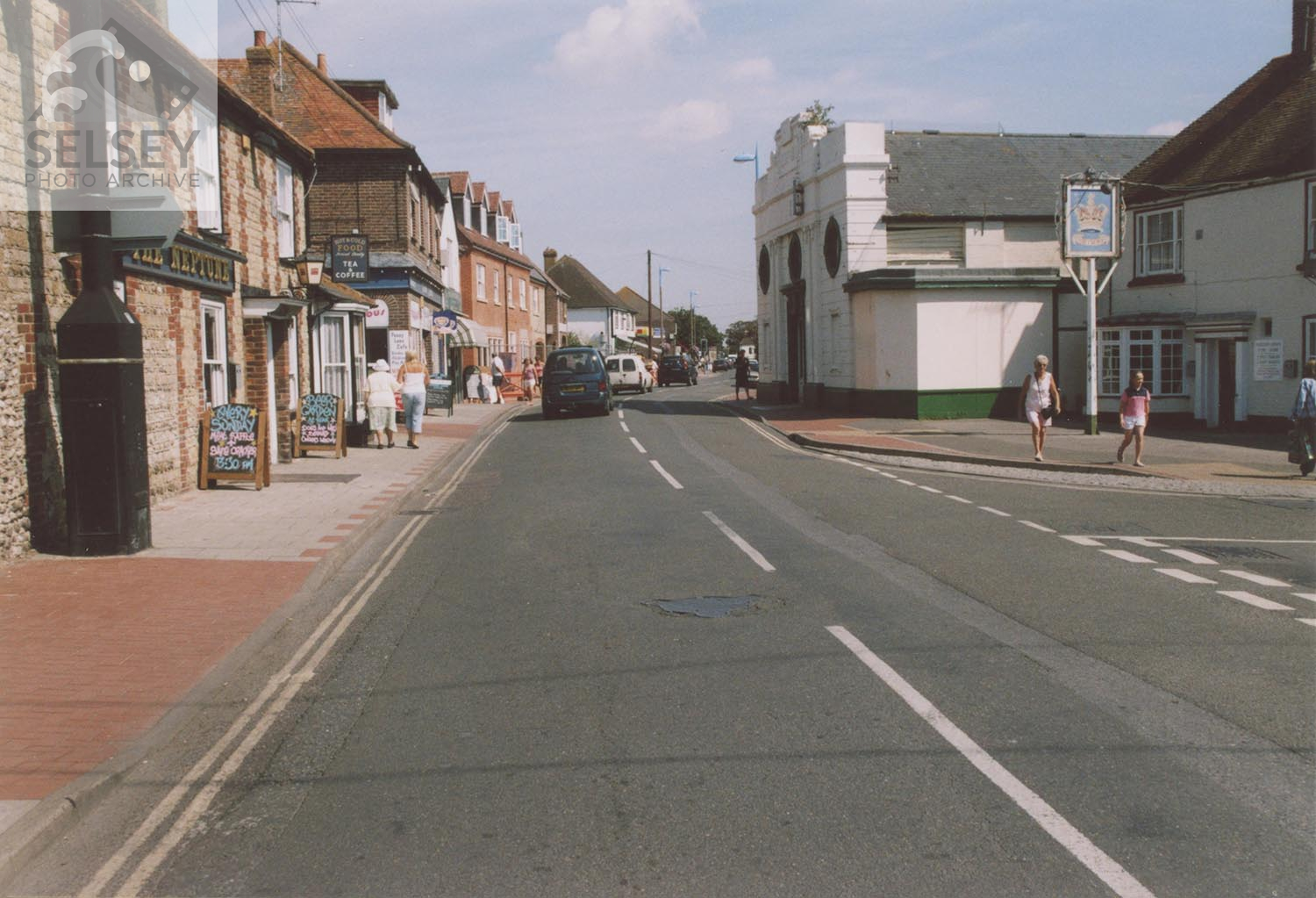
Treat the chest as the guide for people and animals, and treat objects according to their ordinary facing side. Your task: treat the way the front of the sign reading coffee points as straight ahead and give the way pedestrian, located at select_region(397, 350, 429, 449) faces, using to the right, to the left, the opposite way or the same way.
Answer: the opposite way

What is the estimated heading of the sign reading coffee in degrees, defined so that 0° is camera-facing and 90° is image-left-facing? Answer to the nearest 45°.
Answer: approximately 0°

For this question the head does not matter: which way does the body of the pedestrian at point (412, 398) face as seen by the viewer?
away from the camera

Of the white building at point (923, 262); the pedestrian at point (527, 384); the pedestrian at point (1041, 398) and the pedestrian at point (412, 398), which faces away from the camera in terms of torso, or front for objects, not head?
the pedestrian at point (412, 398)

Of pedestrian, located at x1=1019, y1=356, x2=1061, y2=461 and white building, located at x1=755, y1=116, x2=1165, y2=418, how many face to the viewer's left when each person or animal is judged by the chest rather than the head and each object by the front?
1

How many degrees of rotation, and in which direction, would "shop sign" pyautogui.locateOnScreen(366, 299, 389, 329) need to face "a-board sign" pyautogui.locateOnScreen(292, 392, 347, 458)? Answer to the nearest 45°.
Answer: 0° — it already faces it

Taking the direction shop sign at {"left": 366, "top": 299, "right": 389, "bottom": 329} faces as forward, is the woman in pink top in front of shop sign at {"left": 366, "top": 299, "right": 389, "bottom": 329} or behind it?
in front

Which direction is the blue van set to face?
away from the camera

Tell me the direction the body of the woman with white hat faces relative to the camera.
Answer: away from the camera

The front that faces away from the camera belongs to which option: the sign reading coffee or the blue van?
the blue van

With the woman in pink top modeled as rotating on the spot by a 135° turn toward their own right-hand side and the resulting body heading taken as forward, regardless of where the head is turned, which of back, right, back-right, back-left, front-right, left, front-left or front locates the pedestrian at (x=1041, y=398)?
front

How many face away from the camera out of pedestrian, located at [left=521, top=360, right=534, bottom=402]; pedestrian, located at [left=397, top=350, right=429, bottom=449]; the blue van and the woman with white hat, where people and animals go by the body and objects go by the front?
3

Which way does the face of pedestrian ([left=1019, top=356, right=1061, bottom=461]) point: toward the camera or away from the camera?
toward the camera

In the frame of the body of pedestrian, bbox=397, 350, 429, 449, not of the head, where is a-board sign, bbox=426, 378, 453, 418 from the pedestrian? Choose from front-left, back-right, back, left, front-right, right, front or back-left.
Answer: front

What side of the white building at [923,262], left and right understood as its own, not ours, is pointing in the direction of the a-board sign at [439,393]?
front

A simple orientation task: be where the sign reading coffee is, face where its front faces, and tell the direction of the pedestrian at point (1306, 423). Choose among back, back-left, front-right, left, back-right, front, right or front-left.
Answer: front-left

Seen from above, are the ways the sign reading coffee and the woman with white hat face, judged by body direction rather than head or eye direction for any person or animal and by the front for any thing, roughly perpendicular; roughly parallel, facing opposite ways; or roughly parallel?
roughly parallel, facing opposite ways

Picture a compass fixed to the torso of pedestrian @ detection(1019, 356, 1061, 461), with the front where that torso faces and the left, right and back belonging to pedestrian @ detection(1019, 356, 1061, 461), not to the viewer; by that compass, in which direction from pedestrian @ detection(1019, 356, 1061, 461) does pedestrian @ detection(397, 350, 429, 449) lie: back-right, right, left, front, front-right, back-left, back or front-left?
right

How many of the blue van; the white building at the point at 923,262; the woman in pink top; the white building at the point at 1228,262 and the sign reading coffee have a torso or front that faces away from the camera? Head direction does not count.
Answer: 1

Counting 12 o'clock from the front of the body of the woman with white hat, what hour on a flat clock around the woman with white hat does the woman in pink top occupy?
The woman in pink top is roughly at 4 o'clock from the woman with white hat.

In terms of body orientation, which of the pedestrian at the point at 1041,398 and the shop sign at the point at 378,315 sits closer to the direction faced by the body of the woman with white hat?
the shop sign
